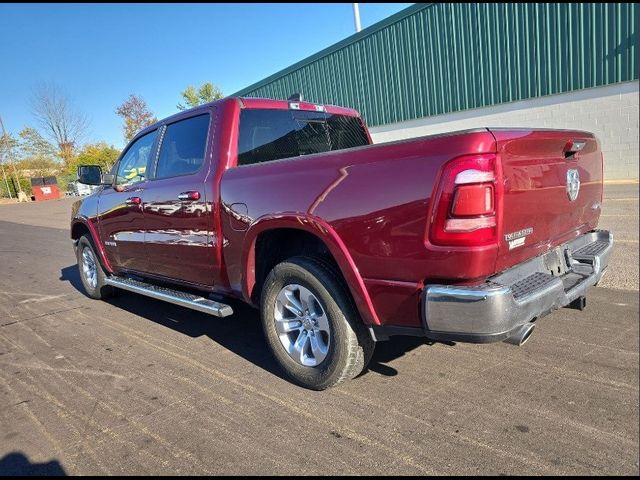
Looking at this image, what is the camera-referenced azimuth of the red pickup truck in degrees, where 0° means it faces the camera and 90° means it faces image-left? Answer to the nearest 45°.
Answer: approximately 135°

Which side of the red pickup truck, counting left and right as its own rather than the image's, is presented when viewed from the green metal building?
right
